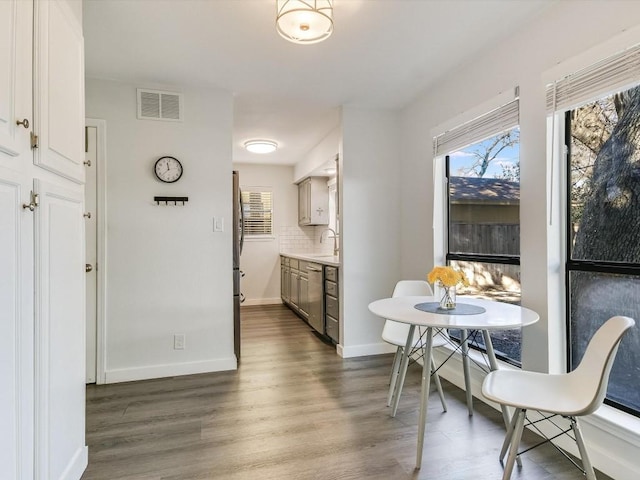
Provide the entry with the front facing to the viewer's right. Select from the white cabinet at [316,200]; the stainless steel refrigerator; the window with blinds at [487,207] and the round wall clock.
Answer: the stainless steel refrigerator

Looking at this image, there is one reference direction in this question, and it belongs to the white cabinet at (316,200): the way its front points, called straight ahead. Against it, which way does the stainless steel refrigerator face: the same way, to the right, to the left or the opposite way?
the opposite way

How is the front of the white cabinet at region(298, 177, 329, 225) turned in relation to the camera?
facing to the left of the viewer

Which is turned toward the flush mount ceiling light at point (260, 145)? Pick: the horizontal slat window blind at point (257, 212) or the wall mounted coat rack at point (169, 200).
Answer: the horizontal slat window blind

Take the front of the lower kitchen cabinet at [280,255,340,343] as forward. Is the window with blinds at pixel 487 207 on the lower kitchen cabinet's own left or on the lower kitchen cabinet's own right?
on the lower kitchen cabinet's own left

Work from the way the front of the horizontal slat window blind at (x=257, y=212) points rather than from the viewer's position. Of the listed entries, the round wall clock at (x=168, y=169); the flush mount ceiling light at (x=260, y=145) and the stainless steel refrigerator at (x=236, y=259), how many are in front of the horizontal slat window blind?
3

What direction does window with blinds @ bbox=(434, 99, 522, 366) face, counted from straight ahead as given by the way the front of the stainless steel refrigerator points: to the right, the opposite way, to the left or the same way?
the opposite way

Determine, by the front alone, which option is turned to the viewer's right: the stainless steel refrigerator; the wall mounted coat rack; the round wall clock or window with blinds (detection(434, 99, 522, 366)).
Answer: the stainless steel refrigerator

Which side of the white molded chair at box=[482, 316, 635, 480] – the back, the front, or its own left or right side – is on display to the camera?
left

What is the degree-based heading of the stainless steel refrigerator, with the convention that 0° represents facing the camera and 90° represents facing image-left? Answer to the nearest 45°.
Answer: approximately 270°

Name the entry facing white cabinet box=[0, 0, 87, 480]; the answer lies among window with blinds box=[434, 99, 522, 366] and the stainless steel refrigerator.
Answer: the window with blinds

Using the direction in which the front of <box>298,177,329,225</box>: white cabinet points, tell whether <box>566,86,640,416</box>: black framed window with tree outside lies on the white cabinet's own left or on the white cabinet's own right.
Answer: on the white cabinet's own left

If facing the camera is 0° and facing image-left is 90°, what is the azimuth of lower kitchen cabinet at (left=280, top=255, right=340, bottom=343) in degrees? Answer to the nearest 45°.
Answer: approximately 45°

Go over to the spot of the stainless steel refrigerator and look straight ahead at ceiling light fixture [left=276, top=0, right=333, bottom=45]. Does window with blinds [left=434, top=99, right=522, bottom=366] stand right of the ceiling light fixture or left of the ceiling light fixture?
left

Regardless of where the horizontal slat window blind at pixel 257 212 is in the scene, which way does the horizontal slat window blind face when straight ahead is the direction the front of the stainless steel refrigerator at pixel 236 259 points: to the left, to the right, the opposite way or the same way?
to the right
